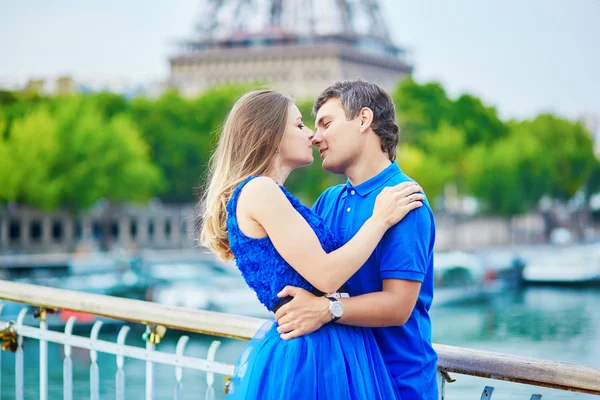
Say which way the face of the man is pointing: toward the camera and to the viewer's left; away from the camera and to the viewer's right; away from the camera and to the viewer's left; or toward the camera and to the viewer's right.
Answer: toward the camera and to the viewer's left

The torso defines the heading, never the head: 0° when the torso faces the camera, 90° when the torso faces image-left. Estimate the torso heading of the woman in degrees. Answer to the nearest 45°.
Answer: approximately 270°

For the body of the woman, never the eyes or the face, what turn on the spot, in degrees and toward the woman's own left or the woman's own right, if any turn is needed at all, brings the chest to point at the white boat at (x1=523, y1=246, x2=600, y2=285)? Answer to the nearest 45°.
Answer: approximately 90° to the woman's own left

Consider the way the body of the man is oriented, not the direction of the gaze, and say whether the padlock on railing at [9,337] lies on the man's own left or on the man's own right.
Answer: on the man's own right

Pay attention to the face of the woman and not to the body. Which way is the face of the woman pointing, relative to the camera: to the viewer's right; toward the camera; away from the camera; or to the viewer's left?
to the viewer's right

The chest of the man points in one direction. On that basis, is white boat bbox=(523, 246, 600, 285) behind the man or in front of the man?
behind

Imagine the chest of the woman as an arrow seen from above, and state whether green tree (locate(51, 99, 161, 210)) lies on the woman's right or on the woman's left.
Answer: on the woman's left

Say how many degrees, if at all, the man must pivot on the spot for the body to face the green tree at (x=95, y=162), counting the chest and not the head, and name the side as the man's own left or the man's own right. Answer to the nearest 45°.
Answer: approximately 135° to the man's own right
